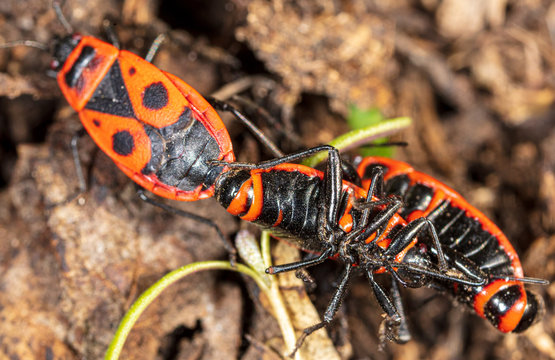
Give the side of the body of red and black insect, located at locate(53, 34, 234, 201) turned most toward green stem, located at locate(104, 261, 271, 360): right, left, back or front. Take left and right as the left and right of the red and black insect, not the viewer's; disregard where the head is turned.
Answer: back

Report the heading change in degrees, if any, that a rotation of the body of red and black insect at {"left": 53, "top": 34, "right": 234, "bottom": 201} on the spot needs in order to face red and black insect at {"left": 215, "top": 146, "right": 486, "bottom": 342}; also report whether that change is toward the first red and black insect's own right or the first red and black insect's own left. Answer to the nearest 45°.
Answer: approximately 135° to the first red and black insect's own right

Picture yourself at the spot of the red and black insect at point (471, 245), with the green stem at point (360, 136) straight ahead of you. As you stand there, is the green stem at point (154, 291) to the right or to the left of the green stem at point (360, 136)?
left

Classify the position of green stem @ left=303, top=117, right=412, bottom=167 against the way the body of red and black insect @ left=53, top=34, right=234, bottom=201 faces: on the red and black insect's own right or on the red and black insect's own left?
on the red and black insect's own right

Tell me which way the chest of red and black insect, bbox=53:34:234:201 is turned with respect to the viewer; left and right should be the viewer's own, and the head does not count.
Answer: facing away from the viewer and to the left of the viewer

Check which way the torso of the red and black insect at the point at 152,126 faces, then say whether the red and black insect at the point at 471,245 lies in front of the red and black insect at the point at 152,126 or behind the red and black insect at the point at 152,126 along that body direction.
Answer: behind
